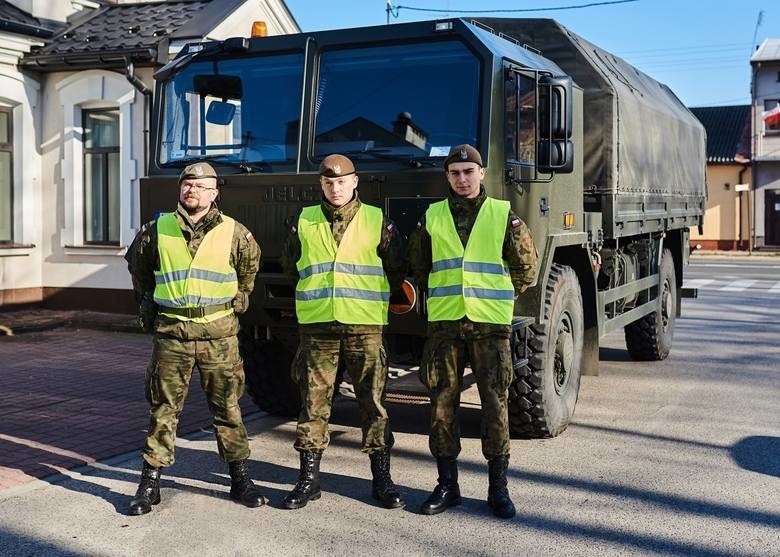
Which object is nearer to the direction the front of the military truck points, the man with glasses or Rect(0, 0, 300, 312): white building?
the man with glasses

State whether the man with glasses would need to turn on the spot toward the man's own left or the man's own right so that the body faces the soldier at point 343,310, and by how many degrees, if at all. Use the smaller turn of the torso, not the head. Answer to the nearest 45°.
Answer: approximately 90° to the man's own left

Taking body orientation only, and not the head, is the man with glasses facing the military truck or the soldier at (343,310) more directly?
the soldier

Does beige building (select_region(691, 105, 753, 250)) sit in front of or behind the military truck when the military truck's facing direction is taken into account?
behind

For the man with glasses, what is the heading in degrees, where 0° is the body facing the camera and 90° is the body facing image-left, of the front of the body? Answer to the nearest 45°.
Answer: approximately 0°
